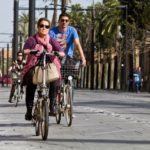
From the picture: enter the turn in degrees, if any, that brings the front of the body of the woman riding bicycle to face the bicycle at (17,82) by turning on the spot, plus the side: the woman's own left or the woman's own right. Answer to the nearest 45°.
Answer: approximately 180°

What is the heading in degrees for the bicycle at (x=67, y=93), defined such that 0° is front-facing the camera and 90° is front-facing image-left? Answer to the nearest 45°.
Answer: approximately 0°

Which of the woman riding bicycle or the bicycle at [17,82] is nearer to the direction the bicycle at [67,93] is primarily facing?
the woman riding bicycle

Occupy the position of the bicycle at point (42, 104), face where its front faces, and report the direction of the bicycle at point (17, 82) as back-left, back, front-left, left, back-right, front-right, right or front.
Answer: back

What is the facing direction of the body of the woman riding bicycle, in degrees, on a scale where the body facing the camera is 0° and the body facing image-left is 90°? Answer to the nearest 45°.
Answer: approximately 0°
